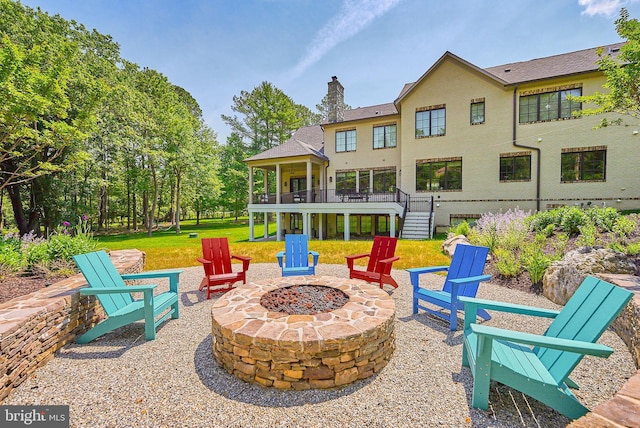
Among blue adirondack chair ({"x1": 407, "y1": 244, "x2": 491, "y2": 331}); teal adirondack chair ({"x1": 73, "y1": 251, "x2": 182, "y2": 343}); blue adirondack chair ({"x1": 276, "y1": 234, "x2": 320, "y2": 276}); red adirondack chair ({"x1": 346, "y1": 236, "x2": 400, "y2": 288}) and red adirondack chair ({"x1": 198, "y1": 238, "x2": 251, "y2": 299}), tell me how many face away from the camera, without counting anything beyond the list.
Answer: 0

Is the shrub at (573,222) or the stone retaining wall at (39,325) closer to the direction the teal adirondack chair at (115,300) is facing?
the shrub

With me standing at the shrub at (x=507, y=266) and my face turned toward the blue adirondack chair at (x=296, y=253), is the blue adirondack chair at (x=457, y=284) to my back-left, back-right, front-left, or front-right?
front-left

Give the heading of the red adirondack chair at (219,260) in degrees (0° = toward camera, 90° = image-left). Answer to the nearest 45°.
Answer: approximately 315°

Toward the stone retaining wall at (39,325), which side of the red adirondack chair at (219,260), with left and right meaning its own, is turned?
right

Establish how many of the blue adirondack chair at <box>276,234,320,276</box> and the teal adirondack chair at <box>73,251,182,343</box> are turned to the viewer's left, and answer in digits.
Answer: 0

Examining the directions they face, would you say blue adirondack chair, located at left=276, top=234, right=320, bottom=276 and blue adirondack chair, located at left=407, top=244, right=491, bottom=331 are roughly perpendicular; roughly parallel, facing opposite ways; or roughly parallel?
roughly perpendicular

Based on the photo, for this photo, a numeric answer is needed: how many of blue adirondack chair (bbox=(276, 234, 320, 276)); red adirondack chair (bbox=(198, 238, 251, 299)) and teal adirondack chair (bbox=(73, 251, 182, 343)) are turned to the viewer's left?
0

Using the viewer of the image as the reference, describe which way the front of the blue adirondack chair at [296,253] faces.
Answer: facing the viewer

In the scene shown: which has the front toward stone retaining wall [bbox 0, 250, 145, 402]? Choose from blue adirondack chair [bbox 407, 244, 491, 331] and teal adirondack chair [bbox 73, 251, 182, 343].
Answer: the blue adirondack chair

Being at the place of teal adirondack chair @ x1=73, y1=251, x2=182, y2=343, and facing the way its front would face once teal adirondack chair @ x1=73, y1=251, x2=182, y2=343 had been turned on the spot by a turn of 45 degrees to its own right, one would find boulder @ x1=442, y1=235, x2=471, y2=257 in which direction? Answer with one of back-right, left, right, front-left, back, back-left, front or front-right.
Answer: left

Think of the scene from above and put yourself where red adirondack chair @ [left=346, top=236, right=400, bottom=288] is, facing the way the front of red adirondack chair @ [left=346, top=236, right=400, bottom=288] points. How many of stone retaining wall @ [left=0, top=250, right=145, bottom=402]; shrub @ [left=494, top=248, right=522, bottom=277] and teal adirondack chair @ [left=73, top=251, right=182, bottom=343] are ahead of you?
2

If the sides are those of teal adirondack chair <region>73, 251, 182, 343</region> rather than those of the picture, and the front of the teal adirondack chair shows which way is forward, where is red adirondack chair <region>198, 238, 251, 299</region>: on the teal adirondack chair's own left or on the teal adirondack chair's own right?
on the teal adirondack chair's own left

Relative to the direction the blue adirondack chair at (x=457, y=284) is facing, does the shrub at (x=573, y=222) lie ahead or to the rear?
to the rear

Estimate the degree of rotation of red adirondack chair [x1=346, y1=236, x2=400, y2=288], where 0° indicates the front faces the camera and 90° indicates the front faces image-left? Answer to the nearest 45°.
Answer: approximately 45°

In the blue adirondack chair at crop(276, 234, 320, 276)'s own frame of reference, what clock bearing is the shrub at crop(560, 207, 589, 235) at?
The shrub is roughly at 9 o'clock from the blue adirondack chair.

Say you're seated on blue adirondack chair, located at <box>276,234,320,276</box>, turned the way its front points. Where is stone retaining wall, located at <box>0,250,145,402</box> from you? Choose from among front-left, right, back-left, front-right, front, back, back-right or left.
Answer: front-right

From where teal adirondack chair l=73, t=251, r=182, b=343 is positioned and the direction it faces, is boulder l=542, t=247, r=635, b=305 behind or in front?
in front

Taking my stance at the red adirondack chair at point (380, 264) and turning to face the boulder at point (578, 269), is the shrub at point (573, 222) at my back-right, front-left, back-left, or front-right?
front-left
